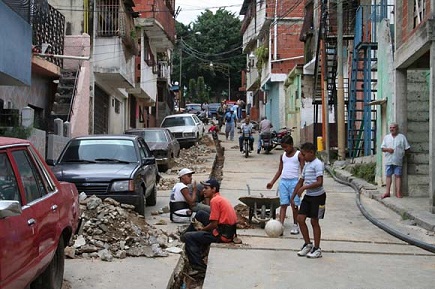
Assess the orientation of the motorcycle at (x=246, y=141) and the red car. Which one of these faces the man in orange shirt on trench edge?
the motorcycle

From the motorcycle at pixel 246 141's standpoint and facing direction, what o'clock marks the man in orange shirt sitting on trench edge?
The man in orange shirt sitting on trench edge is roughly at 12 o'clock from the motorcycle.

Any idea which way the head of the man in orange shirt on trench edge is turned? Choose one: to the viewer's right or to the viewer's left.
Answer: to the viewer's left

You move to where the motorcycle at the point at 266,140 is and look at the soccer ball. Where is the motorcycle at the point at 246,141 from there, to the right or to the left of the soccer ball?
right

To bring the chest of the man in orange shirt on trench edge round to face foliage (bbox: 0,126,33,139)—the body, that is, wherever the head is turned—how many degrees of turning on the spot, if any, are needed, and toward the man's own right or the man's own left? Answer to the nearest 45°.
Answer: approximately 45° to the man's own right

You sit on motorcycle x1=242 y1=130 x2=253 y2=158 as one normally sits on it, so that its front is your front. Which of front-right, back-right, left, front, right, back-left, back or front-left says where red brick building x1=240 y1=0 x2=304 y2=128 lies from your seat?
back

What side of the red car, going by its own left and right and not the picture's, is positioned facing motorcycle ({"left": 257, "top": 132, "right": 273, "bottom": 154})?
back

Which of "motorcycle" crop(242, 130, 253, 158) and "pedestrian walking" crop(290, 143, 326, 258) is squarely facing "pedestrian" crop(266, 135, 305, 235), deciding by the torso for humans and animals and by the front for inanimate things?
the motorcycle

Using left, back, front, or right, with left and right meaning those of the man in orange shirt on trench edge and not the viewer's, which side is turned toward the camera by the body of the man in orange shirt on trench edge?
left

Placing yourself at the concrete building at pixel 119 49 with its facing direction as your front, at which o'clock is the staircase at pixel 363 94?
The staircase is roughly at 12 o'clock from the concrete building.

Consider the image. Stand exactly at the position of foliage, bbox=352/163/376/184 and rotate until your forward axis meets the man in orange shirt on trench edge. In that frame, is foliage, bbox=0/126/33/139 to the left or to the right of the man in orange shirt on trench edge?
right

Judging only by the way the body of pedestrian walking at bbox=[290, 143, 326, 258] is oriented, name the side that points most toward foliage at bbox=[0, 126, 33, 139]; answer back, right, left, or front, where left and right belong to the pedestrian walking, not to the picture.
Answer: right

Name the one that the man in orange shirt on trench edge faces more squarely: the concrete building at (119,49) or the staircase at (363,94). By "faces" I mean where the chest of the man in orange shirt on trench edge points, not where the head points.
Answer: the concrete building

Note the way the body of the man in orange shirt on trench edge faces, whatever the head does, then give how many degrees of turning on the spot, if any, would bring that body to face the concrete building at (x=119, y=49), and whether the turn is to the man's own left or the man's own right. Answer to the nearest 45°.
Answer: approximately 90° to the man's own right

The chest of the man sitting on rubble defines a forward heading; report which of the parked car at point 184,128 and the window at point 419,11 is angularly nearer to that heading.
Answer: the window
